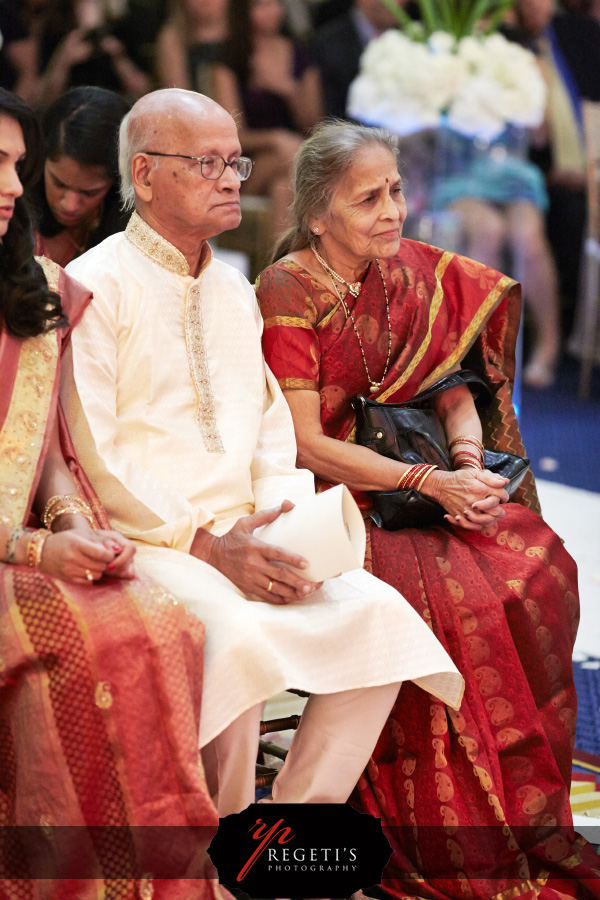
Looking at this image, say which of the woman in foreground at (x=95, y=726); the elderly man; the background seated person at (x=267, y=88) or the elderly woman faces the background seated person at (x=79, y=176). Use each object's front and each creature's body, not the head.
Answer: the background seated person at (x=267, y=88)

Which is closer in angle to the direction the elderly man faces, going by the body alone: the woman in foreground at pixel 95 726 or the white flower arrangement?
the woman in foreground

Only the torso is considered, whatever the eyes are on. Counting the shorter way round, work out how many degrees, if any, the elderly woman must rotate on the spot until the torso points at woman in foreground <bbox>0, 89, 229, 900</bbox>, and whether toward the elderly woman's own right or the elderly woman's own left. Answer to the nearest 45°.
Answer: approximately 90° to the elderly woman's own right
